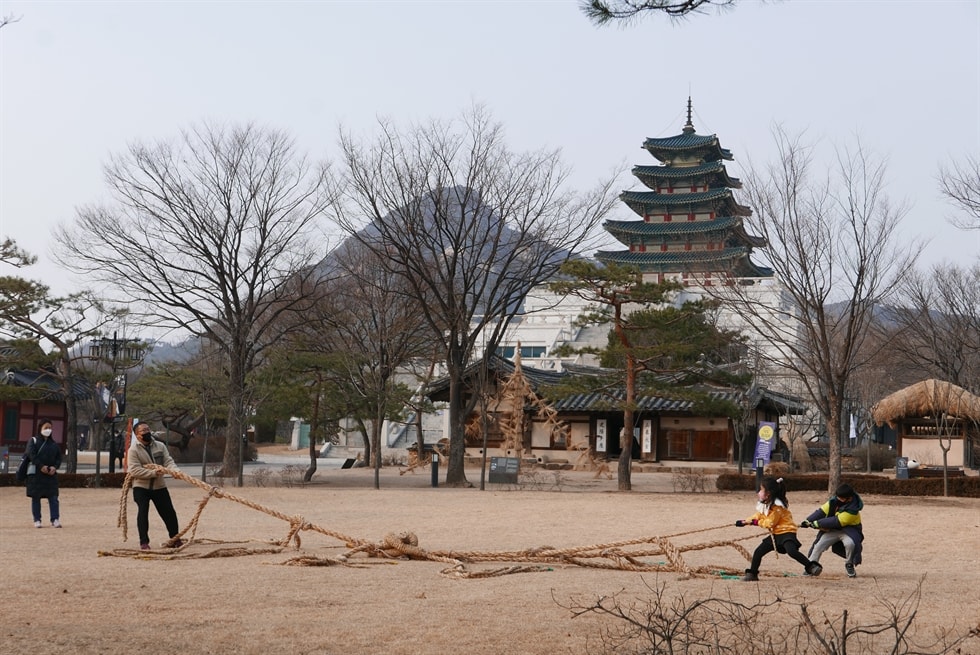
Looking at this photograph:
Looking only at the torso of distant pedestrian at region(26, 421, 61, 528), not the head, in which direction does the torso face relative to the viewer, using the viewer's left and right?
facing the viewer

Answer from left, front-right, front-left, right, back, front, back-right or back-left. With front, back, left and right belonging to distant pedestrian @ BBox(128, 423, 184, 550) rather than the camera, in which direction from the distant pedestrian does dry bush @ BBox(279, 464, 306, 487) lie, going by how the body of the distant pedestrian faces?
back-left

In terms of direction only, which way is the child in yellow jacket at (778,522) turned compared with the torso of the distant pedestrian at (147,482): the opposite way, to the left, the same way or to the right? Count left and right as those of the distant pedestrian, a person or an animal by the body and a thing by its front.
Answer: the opposite way

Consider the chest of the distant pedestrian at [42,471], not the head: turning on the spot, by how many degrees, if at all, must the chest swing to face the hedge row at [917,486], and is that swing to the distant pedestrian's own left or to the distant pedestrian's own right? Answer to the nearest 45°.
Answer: approximately 90° to the distant pedestrian's own left

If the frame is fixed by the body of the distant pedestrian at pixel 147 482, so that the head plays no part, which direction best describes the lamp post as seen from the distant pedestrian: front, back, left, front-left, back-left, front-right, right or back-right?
back-left

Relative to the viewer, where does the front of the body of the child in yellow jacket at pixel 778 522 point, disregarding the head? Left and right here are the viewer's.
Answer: facing to the left of the viewer

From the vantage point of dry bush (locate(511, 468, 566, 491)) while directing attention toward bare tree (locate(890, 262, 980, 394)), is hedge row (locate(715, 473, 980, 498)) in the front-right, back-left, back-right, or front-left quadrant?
front-right

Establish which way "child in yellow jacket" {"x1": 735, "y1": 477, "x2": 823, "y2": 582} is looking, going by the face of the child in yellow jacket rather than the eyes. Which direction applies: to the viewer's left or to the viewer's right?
to the viewer's left

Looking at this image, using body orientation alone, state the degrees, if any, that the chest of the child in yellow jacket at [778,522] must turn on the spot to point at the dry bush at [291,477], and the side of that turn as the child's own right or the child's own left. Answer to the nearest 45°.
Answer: approximately 45° to the child's own right

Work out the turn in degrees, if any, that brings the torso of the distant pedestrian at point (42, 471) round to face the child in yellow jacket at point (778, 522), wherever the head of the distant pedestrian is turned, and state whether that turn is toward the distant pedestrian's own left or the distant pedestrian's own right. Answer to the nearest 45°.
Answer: approximately 45° to the distant pedestrian's own left

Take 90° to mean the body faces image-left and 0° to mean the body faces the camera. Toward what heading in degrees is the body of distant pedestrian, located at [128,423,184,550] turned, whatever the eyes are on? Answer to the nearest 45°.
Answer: approximately 315°
